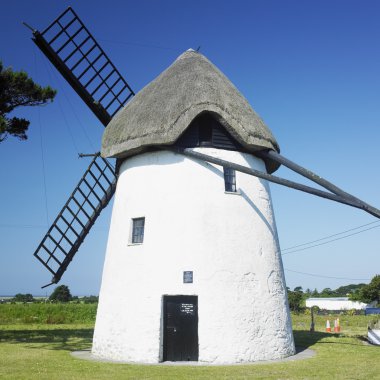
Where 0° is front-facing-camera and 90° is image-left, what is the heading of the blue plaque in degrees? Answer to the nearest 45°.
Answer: approximately 0°
